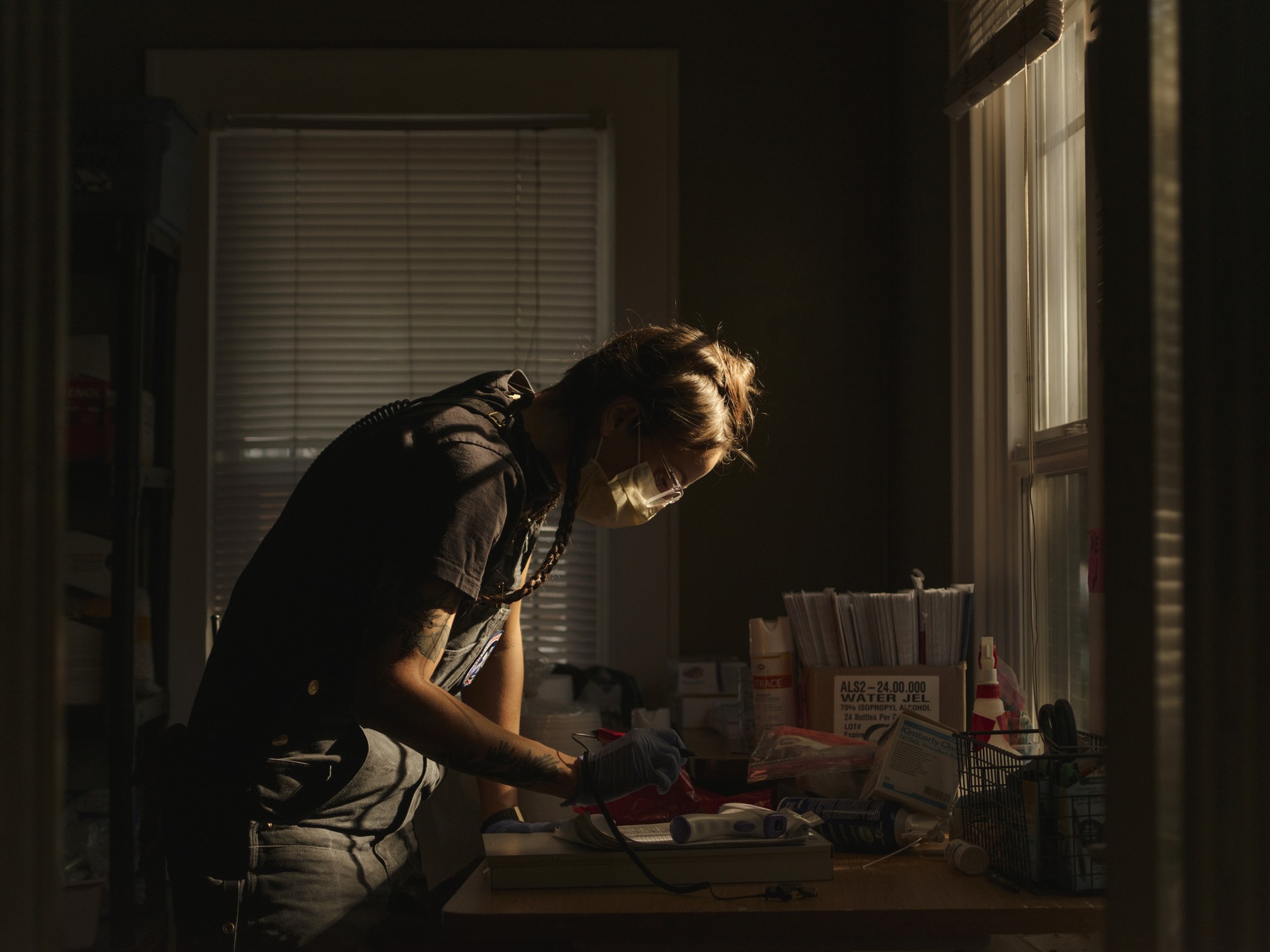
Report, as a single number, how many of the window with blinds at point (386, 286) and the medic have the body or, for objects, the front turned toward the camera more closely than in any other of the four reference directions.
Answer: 1

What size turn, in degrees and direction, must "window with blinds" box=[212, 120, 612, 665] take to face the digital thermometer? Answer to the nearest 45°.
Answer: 0° — it already faces it

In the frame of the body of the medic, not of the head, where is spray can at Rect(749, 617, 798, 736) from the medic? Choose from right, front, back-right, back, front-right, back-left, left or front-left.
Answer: front-left

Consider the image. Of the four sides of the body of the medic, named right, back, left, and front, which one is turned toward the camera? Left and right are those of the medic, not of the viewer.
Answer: right

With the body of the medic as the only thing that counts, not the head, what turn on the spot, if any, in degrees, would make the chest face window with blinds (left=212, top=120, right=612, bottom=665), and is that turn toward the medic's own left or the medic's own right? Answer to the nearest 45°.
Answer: approximately 90° to the medic's own left

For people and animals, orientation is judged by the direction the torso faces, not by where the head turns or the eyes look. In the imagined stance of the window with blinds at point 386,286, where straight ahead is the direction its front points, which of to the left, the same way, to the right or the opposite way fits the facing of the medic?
to the left

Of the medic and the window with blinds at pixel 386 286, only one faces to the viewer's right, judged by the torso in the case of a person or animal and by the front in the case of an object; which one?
the medic
